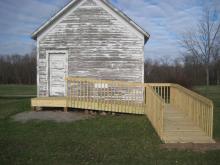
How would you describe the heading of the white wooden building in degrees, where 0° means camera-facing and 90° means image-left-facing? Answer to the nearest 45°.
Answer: approximately 0°
